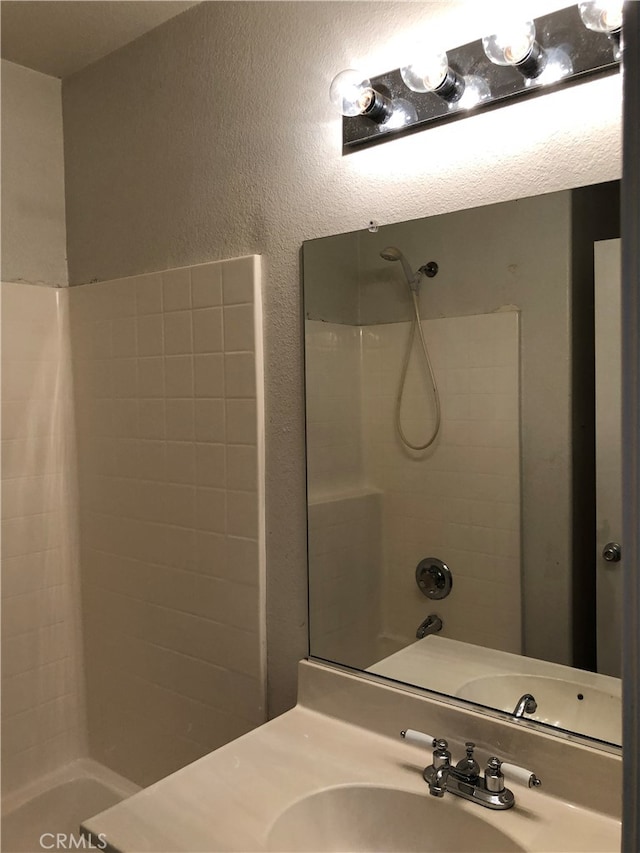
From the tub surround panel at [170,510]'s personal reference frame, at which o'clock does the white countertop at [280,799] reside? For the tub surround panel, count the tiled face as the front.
The white countertop is roughly at 10 o'clock from the tub surround panel.

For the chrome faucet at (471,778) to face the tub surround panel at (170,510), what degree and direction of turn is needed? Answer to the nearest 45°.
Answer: approximately 90° to its right

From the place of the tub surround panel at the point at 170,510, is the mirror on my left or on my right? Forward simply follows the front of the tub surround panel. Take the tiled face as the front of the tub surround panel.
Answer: on my left

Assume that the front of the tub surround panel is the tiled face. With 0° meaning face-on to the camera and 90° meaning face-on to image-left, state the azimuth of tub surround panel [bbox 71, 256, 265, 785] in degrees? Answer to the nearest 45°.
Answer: approximately 45°

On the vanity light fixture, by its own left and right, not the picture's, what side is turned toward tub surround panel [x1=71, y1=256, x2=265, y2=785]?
right
